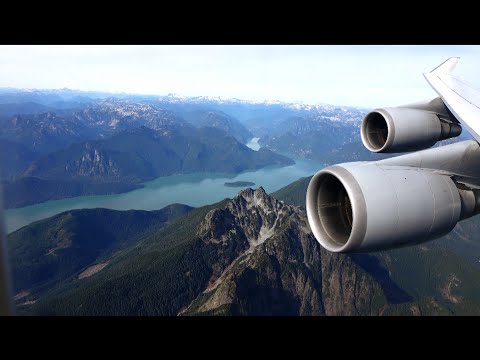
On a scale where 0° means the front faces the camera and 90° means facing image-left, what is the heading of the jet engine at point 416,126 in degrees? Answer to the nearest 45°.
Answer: approximately 45°

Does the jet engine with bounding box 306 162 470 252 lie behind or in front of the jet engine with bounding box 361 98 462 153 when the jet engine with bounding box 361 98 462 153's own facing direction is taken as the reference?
in front

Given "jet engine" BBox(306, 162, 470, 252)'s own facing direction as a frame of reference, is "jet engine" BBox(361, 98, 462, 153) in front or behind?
behind

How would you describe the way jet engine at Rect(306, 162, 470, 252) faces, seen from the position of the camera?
facing the viewer and to the left of the viewer

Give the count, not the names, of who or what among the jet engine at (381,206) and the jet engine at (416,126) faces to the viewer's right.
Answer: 0
